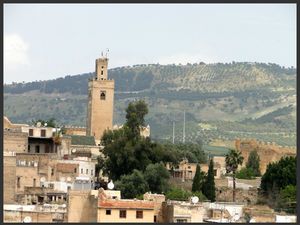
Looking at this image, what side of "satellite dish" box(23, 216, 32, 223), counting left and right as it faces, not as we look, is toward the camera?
front
